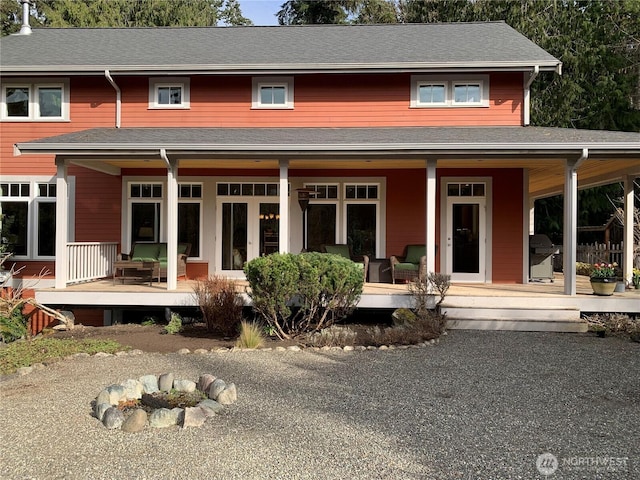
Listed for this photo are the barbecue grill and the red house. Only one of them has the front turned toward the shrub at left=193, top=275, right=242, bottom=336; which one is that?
the red house

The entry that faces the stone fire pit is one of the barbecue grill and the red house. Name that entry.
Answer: the red house

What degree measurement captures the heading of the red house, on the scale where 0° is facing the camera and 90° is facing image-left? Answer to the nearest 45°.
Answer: approximately 0°

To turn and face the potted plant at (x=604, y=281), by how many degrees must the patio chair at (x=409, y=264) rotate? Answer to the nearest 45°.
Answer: approximately 135° to its left

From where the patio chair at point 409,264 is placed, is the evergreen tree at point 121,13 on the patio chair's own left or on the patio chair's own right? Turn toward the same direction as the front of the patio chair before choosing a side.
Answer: on the patio chair's own right
